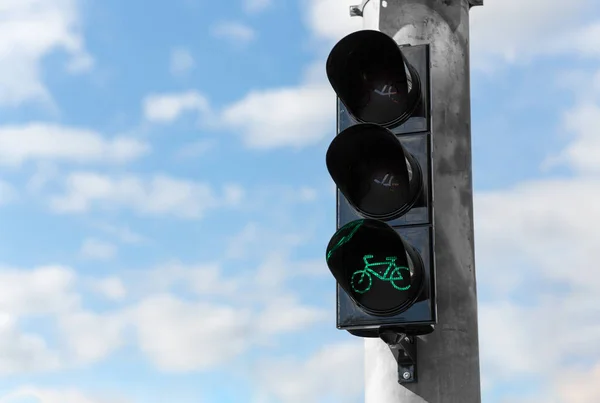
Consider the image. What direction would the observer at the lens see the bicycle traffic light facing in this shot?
facing the viewer and to the left of the viewer
